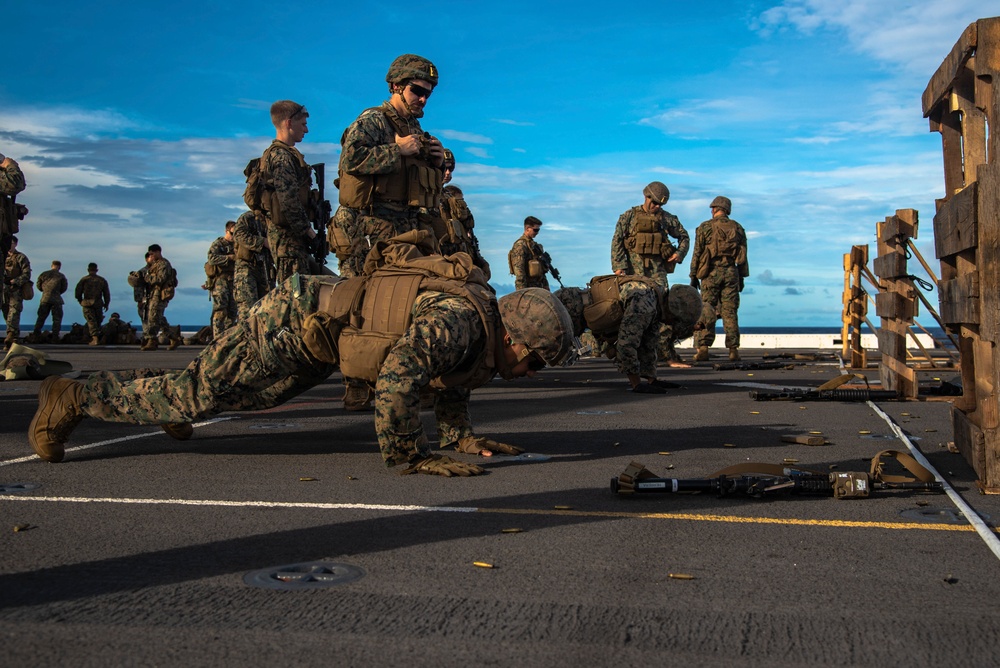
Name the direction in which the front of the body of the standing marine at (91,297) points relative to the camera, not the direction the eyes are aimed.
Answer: away from the camera

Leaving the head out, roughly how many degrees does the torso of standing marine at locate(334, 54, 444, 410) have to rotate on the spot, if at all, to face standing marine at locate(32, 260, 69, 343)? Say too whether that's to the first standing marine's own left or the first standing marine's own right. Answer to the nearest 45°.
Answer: approximately 180°

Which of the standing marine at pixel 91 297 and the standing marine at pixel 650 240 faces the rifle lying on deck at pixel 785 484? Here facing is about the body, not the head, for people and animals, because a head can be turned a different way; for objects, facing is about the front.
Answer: the standing marine at pixel 650 240

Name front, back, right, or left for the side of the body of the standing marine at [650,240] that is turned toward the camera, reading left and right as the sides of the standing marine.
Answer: front

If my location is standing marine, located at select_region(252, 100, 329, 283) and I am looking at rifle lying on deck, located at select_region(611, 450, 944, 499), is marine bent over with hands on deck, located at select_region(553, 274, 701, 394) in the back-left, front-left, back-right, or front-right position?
front-left

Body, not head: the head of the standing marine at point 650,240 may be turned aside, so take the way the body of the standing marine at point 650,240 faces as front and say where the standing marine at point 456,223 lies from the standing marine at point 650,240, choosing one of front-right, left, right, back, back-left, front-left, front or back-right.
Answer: front-right

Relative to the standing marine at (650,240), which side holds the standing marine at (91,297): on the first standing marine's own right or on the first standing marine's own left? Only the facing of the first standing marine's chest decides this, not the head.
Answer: on the first standing marine's own right

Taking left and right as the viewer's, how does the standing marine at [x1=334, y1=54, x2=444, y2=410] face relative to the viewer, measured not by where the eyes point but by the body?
facing the viewer and to the right of the viewer
